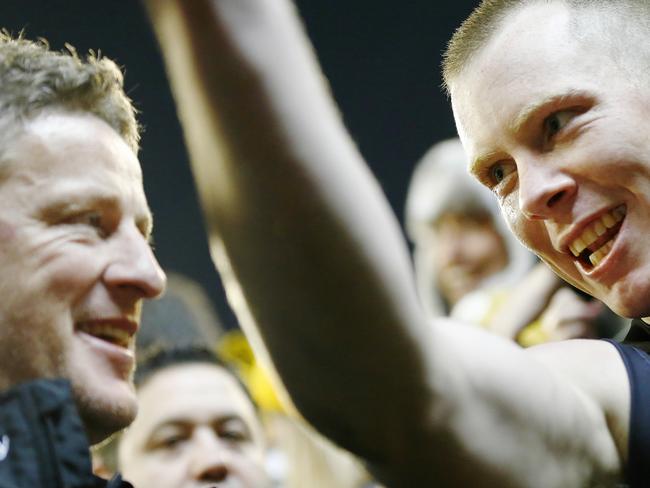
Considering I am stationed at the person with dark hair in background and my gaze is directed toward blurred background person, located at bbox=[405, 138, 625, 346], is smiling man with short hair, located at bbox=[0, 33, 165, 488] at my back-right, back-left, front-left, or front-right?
back-right

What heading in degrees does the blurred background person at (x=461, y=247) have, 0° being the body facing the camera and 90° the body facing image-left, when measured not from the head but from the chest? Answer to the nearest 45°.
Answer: approximately 45°

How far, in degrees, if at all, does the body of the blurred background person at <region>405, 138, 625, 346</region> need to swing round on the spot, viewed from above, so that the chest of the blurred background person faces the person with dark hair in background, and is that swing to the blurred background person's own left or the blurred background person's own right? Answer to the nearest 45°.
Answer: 0° — they already face them

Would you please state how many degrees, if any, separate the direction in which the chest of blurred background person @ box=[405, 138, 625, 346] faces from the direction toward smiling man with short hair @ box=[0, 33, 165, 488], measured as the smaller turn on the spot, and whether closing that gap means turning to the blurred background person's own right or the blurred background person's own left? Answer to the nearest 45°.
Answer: approximately 45° to the blurred background person's own left
